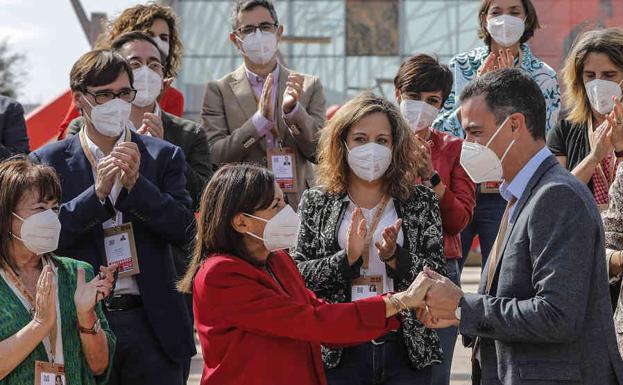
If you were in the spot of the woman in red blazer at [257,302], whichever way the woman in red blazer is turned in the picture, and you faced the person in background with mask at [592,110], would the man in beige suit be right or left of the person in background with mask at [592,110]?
left

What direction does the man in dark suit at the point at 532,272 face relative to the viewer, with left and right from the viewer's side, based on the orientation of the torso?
facing to the left of the viewer

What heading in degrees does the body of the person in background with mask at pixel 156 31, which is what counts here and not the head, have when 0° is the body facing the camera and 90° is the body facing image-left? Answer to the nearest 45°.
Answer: approximately 315°

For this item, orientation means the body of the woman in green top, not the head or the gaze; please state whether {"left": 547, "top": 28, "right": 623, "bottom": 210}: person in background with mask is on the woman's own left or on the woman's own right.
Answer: on the woman's own left

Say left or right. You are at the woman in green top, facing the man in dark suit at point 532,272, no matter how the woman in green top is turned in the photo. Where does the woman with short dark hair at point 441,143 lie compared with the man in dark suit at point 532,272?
left
